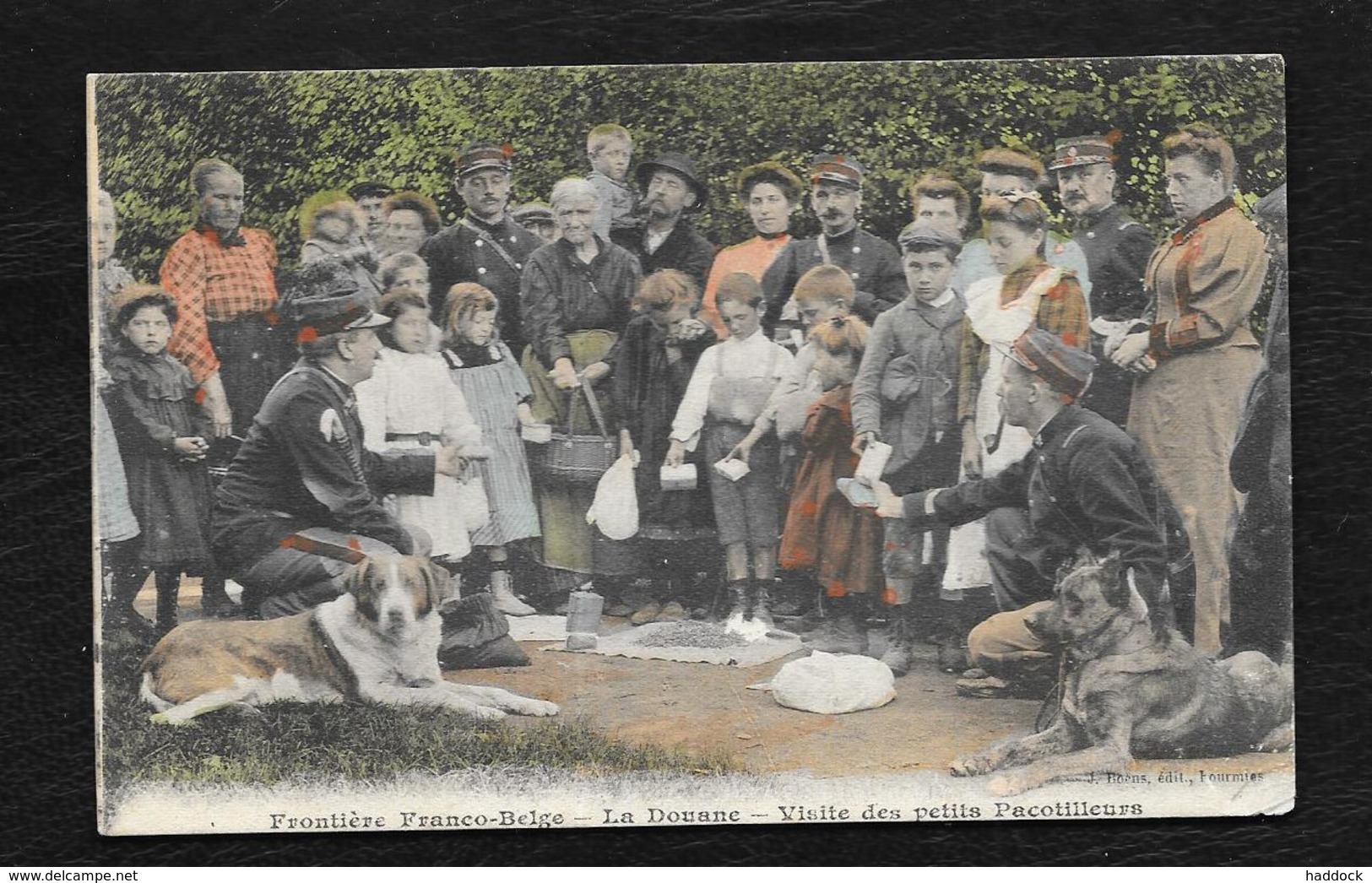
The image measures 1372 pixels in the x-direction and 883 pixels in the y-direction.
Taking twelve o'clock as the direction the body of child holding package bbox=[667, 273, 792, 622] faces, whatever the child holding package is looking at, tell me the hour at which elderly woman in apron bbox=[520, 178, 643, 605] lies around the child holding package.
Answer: The elderly woman in apron is roughly at 3 o'clock from the child holding package.

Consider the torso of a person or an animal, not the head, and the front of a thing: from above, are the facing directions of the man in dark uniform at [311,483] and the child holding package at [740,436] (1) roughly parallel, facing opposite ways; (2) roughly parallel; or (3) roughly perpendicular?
roughly perpendicular

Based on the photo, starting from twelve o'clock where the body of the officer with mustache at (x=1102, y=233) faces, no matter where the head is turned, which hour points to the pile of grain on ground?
The pile of grain on ground is roughly at 1 o'clock from the officer with mustache.

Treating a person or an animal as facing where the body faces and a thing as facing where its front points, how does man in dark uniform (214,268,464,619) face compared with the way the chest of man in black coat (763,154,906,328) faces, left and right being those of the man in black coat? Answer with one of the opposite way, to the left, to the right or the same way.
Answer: to the left

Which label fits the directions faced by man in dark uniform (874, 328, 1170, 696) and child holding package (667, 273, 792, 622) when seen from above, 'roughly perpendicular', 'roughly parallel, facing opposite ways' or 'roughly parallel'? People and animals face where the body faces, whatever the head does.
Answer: roughly perpendicular

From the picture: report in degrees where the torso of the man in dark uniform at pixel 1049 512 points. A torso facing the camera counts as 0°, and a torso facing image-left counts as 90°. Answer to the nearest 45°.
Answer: approximately 90°

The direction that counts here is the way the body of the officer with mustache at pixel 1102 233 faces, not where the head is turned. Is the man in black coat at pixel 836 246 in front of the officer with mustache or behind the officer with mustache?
in front

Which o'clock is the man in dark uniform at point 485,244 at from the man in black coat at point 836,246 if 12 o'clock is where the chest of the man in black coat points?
The man in dark uniform is roughly at 3 o'clock from the man in black coat.

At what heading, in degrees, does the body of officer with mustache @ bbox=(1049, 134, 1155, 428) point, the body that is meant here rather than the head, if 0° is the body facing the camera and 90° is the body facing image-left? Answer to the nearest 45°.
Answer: approximately 45°

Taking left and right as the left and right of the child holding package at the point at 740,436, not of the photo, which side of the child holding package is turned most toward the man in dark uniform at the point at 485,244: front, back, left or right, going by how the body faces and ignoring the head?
right

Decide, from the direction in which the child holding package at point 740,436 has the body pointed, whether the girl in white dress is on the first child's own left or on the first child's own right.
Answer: on the first child's own right

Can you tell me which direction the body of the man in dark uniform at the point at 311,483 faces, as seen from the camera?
to the viewer's right

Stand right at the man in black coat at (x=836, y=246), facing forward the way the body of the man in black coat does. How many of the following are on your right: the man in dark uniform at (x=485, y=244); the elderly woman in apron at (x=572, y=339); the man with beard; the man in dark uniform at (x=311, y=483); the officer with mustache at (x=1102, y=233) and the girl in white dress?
5

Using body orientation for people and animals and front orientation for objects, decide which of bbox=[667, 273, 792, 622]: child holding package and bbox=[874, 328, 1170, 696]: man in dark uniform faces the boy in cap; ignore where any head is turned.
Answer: the man in dark uniform
